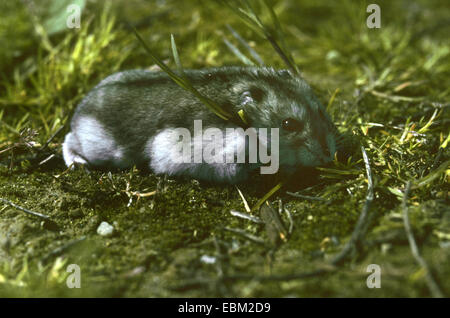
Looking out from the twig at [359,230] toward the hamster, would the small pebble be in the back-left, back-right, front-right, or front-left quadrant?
front-left

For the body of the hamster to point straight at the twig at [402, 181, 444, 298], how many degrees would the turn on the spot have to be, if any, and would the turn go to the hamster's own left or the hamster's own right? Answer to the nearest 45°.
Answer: approximately 45° to the hamster's own right

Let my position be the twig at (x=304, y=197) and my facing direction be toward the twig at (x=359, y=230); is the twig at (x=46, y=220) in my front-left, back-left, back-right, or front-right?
back-right

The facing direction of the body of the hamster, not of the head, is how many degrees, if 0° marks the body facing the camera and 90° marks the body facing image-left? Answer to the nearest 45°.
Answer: approximately 270°

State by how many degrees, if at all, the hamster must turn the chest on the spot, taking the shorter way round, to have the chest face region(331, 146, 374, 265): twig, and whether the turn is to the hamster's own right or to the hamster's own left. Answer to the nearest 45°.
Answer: approximately 45° to the hamster's own right

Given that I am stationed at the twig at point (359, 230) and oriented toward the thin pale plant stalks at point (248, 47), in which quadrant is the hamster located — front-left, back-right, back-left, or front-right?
front-left

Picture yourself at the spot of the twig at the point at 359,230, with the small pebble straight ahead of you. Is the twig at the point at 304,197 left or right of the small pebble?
right

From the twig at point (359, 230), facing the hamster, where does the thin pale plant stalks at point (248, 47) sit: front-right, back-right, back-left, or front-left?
front-right
